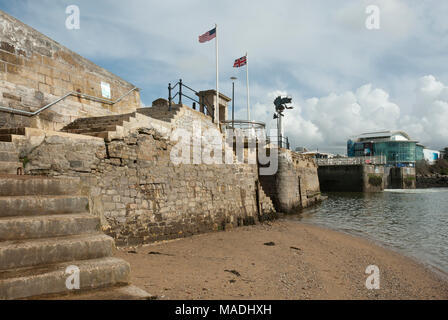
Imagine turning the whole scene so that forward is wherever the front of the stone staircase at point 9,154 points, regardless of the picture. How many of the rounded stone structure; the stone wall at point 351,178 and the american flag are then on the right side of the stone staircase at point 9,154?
0

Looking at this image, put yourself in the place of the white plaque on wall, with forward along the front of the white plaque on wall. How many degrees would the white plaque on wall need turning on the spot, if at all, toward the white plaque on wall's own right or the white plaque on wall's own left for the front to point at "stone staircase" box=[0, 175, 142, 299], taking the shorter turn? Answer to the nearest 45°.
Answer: approximately 45° to the white plaque on wall's own right

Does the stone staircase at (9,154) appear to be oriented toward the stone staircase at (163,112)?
no

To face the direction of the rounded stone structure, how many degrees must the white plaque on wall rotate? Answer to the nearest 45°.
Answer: approximately 45° to its left

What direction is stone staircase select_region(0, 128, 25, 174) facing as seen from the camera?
toward the camera

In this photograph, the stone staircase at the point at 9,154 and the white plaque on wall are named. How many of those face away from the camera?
0

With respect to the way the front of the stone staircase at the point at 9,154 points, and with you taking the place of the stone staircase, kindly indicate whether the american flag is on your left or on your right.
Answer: on your left

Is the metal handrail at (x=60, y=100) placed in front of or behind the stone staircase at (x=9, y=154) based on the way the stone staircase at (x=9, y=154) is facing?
behind

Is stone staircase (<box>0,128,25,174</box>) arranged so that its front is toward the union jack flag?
no

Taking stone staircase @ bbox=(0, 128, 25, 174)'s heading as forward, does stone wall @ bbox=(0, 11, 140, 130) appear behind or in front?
behind

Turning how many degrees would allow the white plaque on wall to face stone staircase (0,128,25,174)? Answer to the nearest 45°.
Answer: approximately 45° to its right
